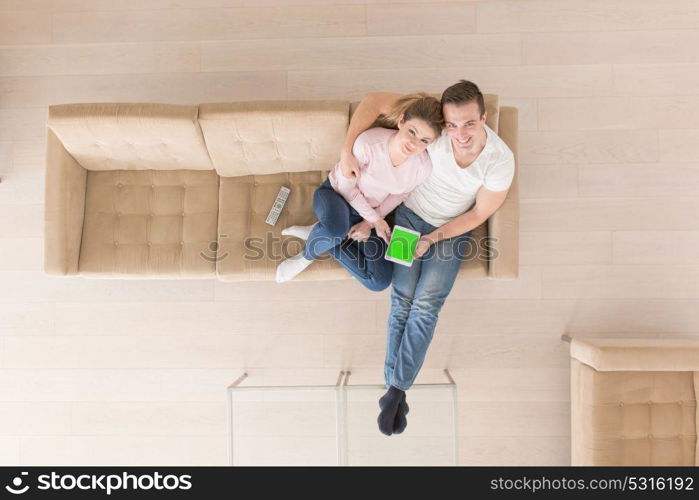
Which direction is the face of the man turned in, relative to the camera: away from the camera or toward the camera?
toward the camera

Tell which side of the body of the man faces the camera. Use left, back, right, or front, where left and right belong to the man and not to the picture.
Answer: front

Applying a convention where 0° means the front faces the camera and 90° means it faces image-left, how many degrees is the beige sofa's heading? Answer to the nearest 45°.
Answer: approximately 0°

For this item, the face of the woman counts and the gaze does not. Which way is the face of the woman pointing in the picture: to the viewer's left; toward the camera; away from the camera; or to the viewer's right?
toward the camera

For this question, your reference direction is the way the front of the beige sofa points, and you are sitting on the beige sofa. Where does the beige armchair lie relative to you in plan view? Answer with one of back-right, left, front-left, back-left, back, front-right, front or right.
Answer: left
